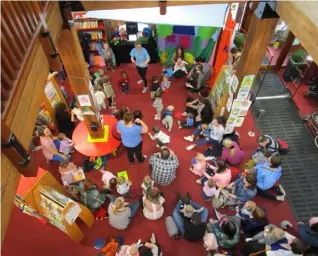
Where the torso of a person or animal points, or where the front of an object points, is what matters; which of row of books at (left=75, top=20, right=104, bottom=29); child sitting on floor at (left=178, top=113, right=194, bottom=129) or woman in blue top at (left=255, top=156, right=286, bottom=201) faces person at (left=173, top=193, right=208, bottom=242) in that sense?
the row of books

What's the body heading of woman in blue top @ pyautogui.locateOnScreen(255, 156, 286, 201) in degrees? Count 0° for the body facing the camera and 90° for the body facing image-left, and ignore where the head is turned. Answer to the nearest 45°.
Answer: approximately 135°

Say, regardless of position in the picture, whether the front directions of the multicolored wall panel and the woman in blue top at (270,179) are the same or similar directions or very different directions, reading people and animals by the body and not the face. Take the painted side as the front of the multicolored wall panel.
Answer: very different directions

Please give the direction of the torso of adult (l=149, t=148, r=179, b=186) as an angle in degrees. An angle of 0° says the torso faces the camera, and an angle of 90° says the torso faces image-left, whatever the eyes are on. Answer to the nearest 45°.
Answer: approximately 180°

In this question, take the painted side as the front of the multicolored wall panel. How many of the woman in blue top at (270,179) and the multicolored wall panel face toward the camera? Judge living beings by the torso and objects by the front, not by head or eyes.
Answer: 1

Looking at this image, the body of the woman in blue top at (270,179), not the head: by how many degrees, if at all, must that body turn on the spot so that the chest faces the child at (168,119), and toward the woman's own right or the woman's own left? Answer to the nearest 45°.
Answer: approximately 45° to the woman's own left

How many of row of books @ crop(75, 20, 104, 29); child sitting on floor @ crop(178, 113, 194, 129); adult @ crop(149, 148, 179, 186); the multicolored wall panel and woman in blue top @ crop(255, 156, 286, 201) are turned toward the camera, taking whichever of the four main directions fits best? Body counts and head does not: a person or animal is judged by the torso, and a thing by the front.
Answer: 2

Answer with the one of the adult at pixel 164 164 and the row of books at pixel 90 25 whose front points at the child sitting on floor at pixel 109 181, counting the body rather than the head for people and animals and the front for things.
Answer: the row of books

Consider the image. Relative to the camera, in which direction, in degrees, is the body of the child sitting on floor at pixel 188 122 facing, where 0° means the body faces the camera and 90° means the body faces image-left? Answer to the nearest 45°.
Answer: approximately 90°

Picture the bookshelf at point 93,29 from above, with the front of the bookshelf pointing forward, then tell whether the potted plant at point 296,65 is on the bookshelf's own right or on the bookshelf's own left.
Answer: on the bookshelf's own left
